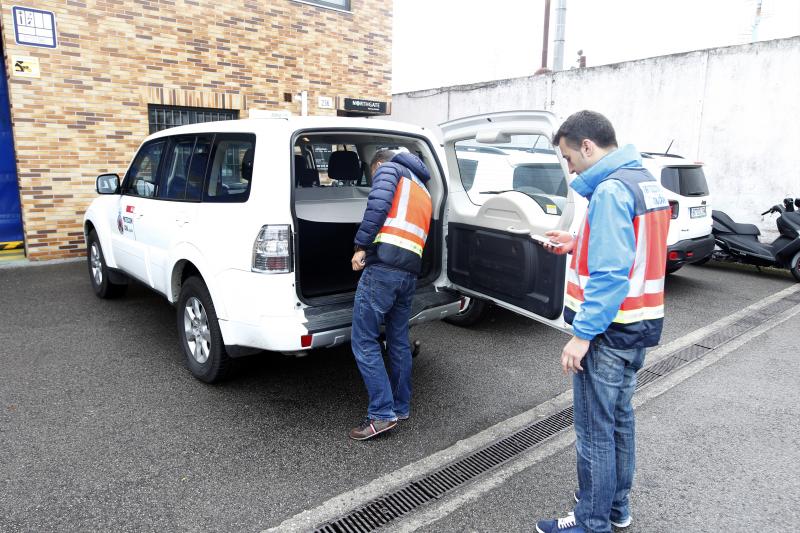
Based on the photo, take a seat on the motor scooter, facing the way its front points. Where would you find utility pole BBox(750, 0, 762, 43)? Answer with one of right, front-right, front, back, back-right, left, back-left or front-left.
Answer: back-left

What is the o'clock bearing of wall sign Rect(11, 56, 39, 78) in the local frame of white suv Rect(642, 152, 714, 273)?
The wall sign is roughly at 10 o'clock from the white suv.

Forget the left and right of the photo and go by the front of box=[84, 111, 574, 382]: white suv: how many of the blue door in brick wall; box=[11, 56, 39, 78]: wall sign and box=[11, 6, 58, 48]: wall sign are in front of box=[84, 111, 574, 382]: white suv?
3

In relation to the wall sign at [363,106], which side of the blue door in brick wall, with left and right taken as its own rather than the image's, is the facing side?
left

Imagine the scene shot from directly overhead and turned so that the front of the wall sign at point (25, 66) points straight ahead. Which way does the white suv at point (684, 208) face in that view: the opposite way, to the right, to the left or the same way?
the opposite way

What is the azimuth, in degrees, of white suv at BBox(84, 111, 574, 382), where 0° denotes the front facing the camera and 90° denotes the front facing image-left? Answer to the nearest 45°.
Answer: approximately 135°

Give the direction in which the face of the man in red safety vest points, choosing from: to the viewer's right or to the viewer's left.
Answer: to the viewer's left

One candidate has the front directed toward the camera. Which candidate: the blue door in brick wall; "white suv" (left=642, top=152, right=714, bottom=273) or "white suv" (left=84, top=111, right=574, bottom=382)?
the blue door in brick wall

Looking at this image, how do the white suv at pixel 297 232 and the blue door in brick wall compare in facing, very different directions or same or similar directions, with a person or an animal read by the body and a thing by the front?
very different directions

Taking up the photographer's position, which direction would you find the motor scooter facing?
facing the viewer and to the right of the viewer

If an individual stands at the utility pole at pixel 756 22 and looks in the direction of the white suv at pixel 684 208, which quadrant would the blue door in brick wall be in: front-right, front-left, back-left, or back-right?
front-right

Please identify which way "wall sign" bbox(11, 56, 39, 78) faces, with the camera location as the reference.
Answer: facing the viewer

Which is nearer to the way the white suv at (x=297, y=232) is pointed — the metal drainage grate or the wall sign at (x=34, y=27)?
the wall sign

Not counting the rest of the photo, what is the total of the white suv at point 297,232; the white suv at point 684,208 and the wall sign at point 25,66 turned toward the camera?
1

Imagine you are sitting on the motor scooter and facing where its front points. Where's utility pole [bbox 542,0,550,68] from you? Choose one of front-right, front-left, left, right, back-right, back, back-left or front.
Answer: back
